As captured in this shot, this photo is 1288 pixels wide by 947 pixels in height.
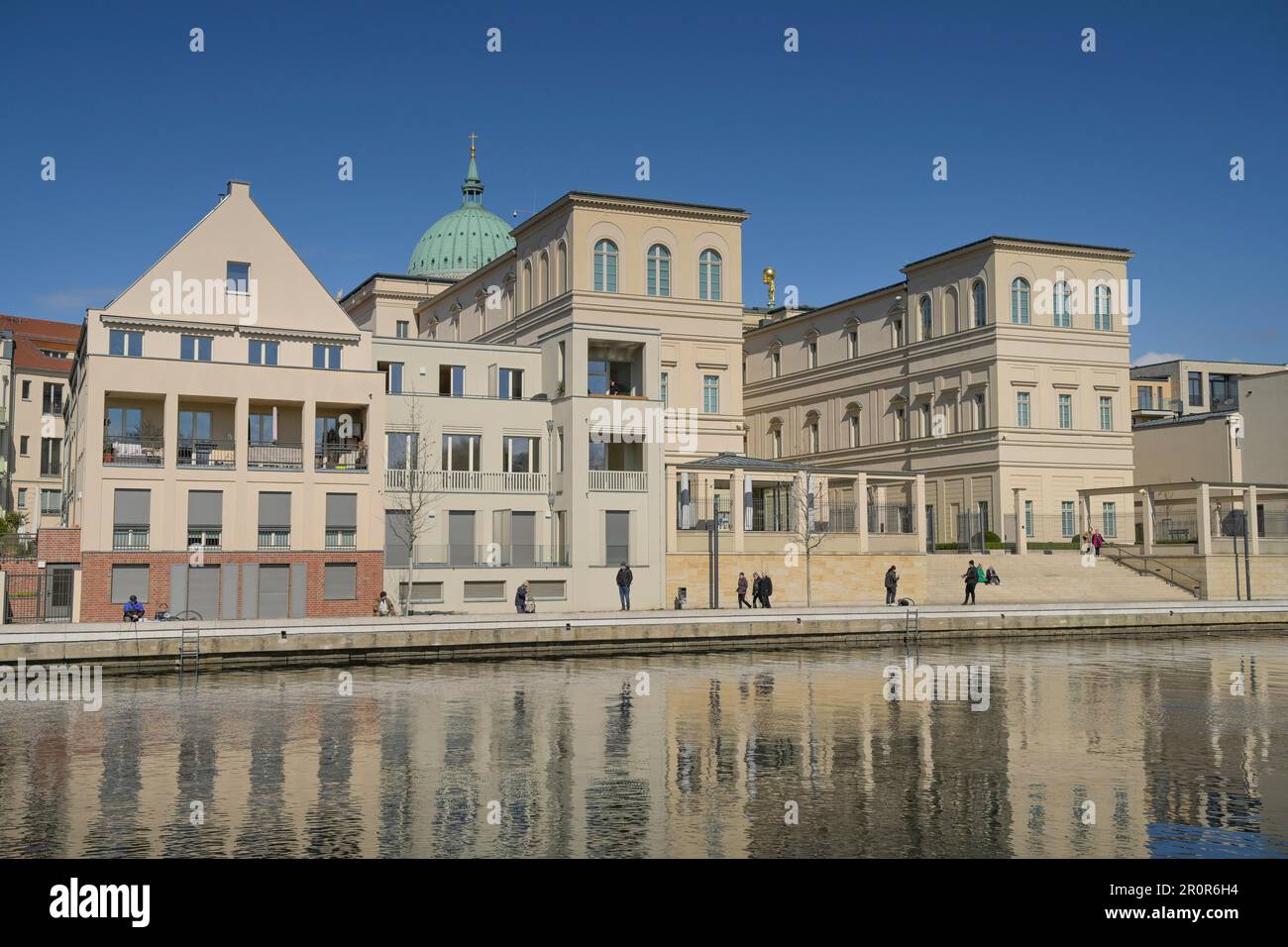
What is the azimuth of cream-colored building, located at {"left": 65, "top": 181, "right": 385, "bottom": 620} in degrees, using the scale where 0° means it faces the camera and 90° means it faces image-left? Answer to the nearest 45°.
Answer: approximately 0°
